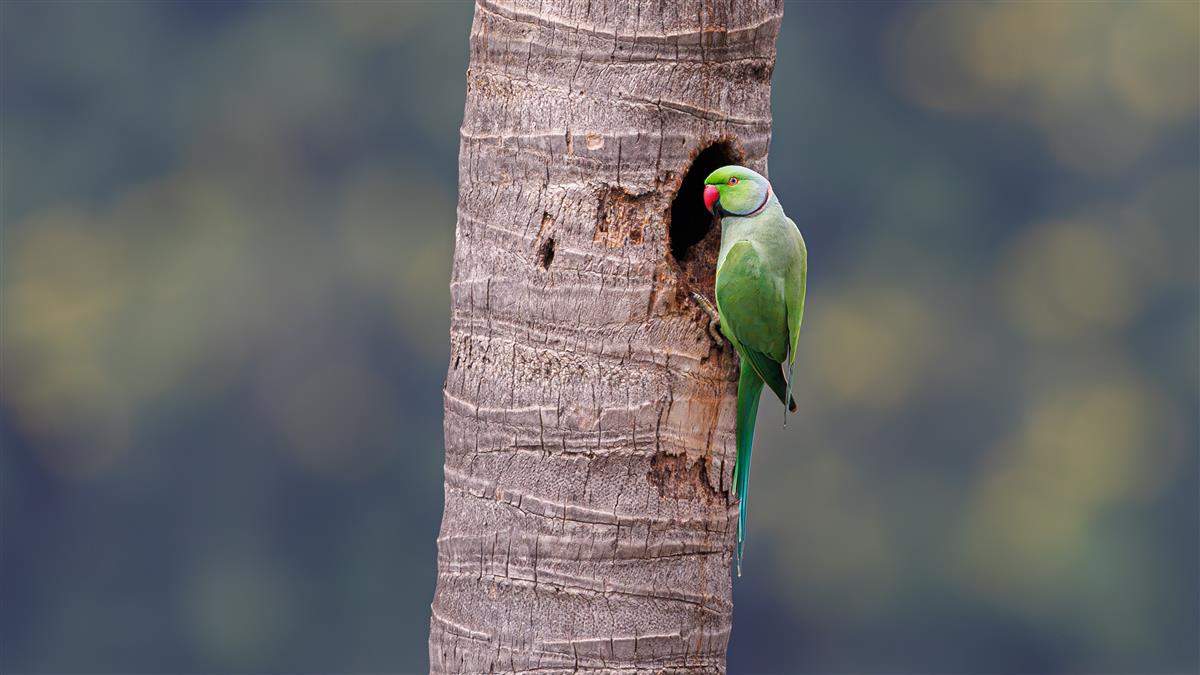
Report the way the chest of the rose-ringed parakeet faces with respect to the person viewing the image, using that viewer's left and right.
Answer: facing away from the viewer and to the left of the viewer
